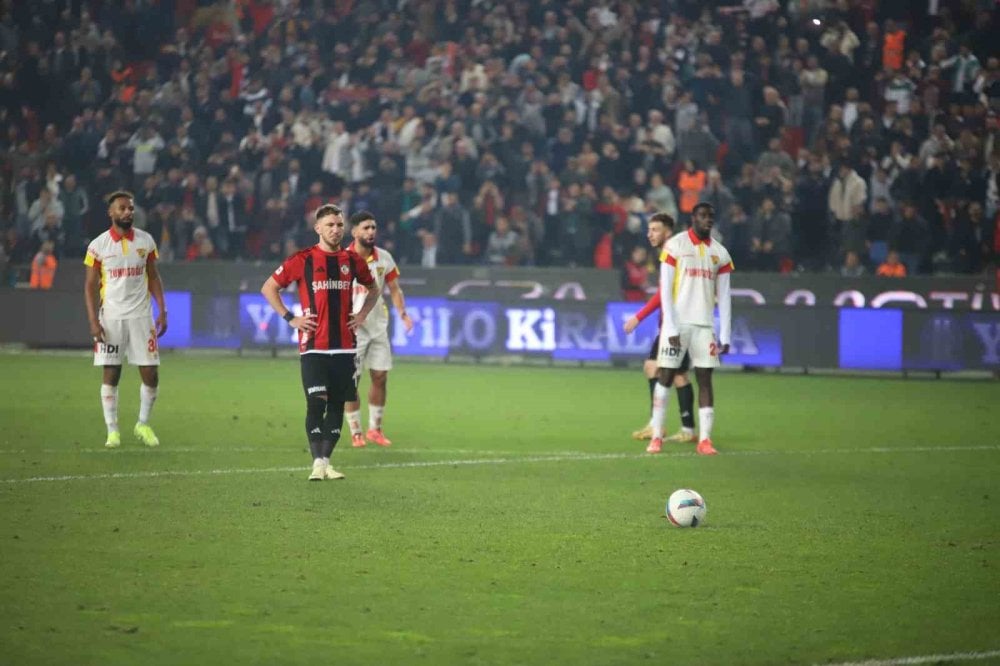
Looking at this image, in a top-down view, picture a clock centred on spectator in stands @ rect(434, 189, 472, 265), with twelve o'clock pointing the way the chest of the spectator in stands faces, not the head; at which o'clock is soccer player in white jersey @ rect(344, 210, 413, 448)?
The soccer player in white jersey is roughly at 12 o'clock from the spectator in stands.

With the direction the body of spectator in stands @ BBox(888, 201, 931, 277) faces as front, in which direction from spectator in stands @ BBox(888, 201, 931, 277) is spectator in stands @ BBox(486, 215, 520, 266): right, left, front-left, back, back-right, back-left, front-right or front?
right

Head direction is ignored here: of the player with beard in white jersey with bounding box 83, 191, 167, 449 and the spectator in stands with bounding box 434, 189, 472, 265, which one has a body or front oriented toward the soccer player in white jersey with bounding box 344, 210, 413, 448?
the spectator in stands

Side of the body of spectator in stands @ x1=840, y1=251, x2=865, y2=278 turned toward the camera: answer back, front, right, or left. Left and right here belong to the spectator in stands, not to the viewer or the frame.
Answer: front

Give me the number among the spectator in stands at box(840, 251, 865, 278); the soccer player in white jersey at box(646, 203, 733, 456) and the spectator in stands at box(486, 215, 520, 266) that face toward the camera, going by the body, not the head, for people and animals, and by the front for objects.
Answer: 3

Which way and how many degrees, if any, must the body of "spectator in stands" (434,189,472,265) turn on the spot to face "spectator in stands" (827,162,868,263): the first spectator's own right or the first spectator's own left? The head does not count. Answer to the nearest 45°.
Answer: approximately 90° to the first spectator's own left

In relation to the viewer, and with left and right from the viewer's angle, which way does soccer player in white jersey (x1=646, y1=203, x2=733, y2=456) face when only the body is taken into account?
facing the viewer

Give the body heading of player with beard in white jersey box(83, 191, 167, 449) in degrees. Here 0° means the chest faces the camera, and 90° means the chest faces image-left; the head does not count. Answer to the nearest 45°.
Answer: approximately 0°

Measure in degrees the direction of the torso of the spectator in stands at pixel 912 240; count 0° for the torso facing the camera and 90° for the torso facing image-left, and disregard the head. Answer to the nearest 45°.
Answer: approximately 0°

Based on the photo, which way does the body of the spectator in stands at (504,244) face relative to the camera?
toward the camera

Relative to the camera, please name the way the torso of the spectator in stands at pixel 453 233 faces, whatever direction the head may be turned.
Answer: toward the camera
